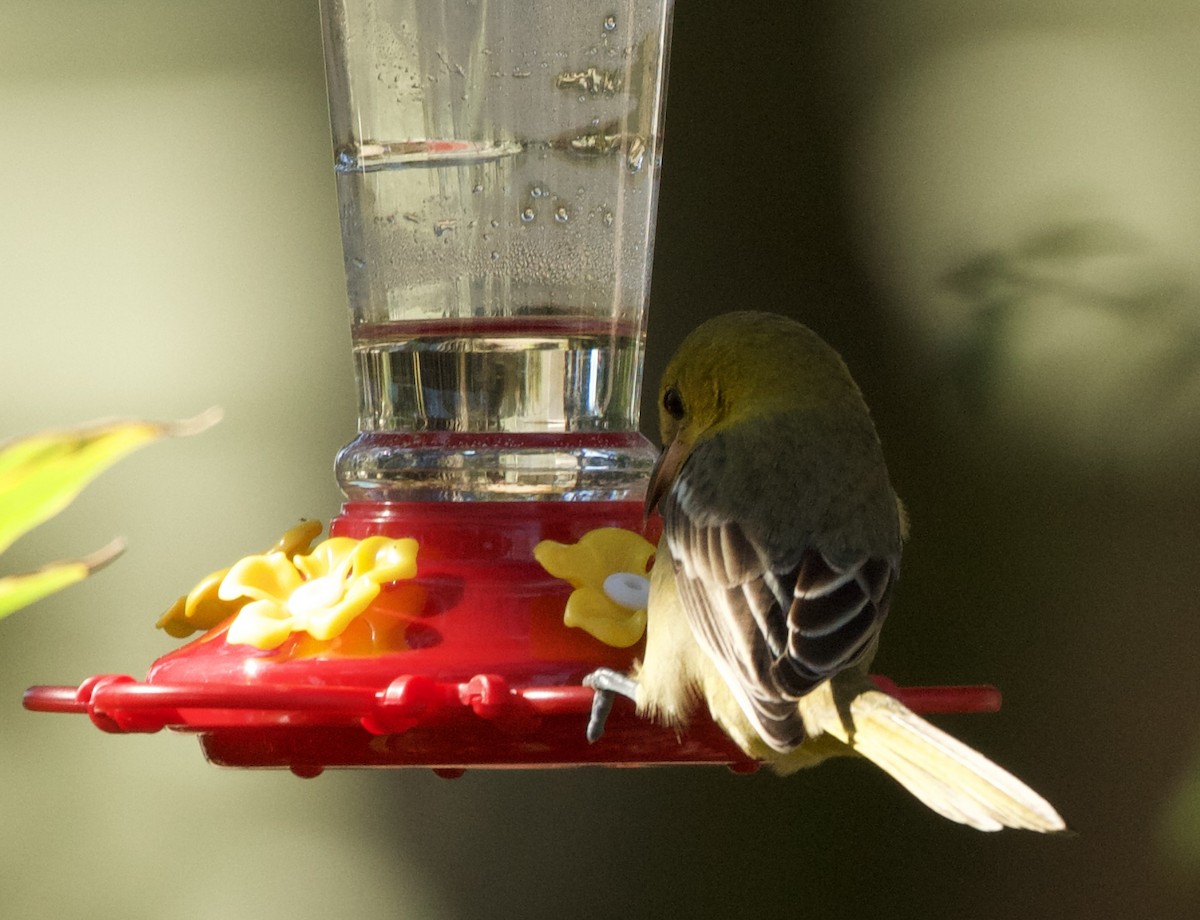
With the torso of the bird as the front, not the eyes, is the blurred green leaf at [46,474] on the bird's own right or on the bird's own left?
on the bird's own left

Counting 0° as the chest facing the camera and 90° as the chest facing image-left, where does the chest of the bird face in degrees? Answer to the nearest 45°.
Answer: approximately 135°
